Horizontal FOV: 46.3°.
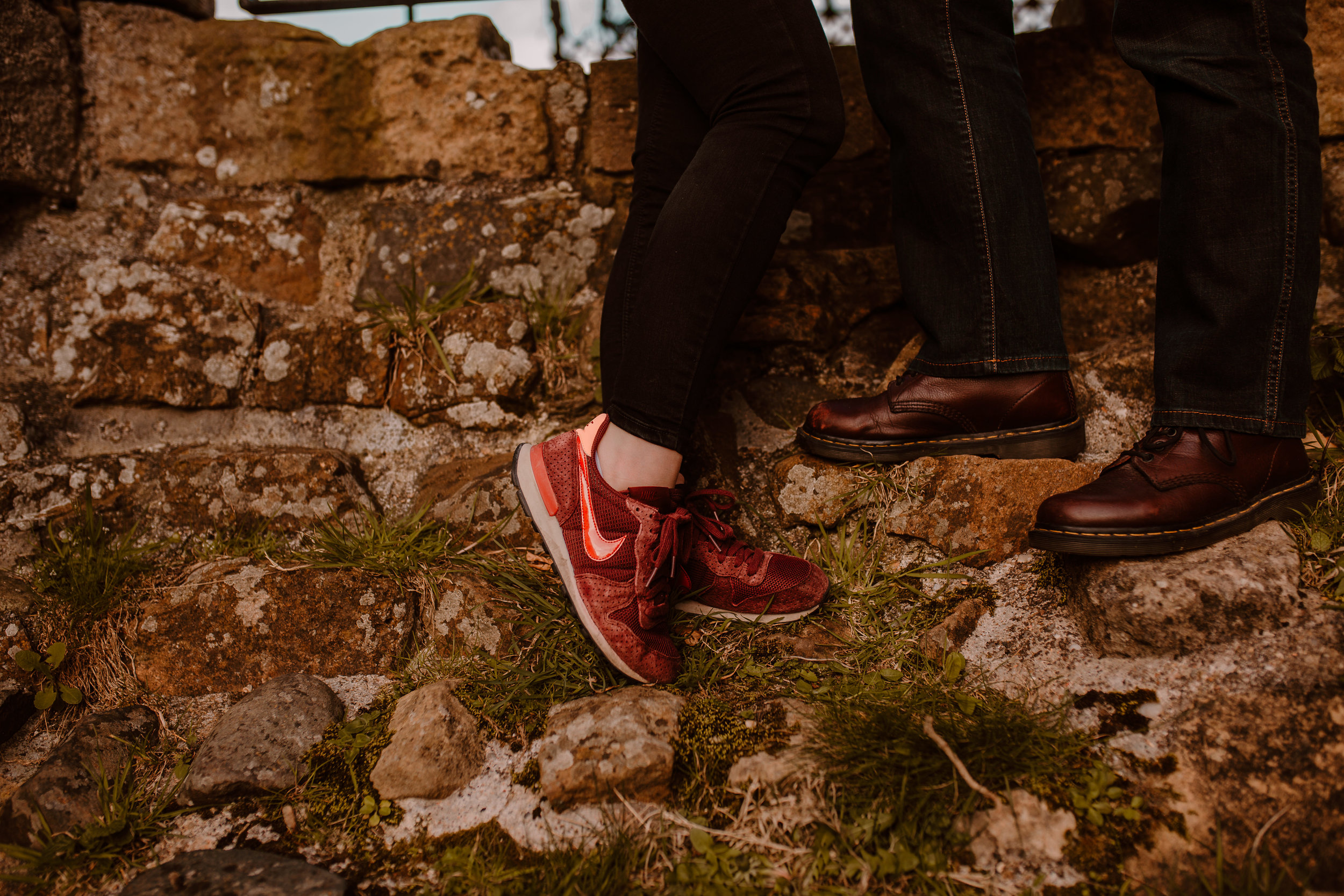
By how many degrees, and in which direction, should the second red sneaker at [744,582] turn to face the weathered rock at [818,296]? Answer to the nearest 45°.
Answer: approximately 90° to its left

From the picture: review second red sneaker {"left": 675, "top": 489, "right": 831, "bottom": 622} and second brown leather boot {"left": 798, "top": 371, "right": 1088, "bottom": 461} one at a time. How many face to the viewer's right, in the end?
1

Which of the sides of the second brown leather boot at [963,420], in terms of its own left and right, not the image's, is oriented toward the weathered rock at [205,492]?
front

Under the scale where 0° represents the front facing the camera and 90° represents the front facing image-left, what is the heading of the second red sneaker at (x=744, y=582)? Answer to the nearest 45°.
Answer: approximately 270°

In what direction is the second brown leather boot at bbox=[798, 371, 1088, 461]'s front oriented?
to the viewer's left

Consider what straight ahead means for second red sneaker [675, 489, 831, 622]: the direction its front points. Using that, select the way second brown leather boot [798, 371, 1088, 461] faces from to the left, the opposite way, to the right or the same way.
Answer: the opposite way
